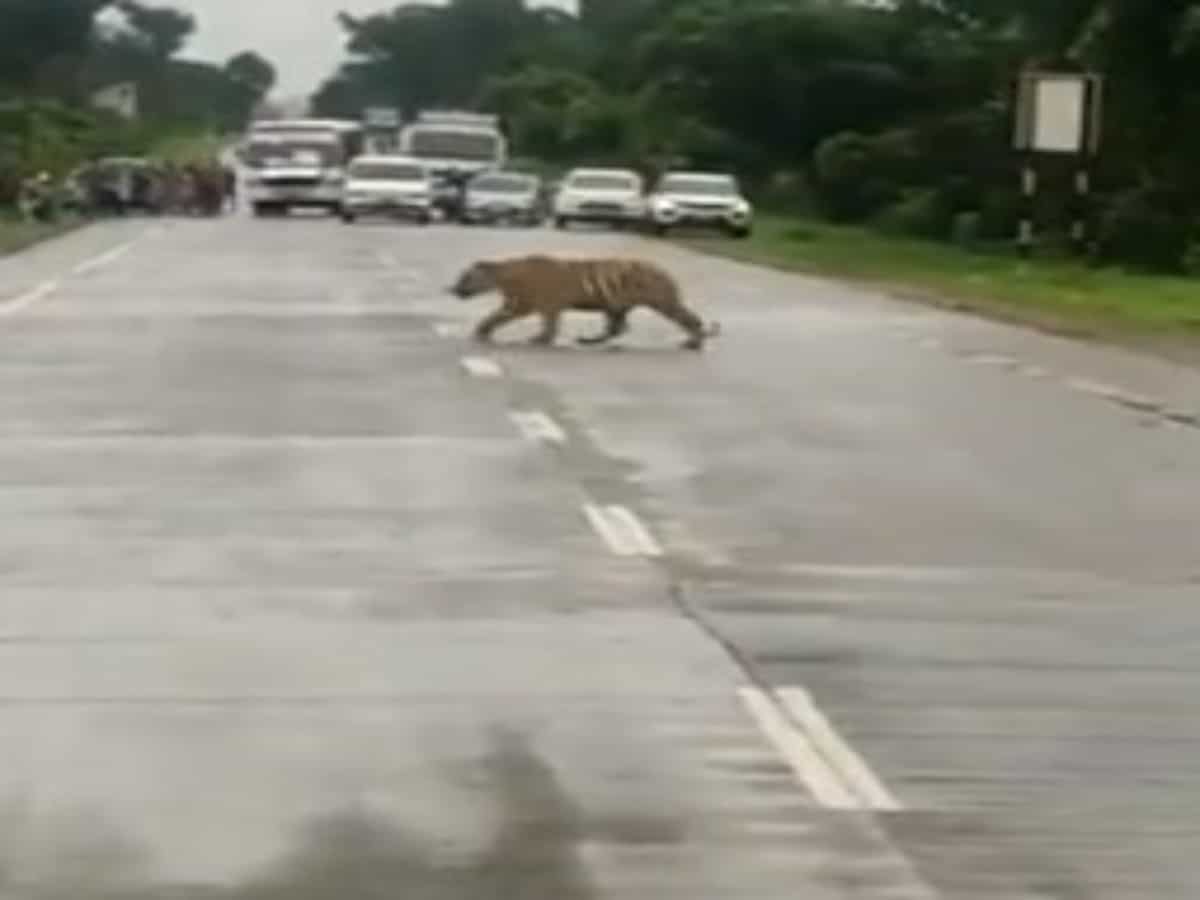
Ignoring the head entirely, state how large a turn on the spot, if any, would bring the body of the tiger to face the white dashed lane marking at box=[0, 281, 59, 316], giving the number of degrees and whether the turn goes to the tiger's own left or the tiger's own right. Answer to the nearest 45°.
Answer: approximately 45° to the tiger's own right

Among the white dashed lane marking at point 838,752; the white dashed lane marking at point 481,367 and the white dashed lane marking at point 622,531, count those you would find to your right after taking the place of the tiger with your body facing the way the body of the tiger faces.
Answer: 0

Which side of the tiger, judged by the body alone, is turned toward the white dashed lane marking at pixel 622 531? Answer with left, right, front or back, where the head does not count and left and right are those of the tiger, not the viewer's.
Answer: left

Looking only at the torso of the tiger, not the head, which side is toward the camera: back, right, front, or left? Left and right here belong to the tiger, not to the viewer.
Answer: left

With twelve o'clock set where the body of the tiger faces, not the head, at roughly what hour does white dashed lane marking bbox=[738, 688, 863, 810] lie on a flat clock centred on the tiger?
The white dashed lane marking is roughly at 9 o'clock from the tiger.

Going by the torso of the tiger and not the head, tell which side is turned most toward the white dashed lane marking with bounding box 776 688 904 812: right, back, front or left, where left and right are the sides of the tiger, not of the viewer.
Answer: left

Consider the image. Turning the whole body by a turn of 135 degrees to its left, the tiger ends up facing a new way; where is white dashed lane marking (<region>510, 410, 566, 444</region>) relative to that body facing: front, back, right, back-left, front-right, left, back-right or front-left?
front-right
